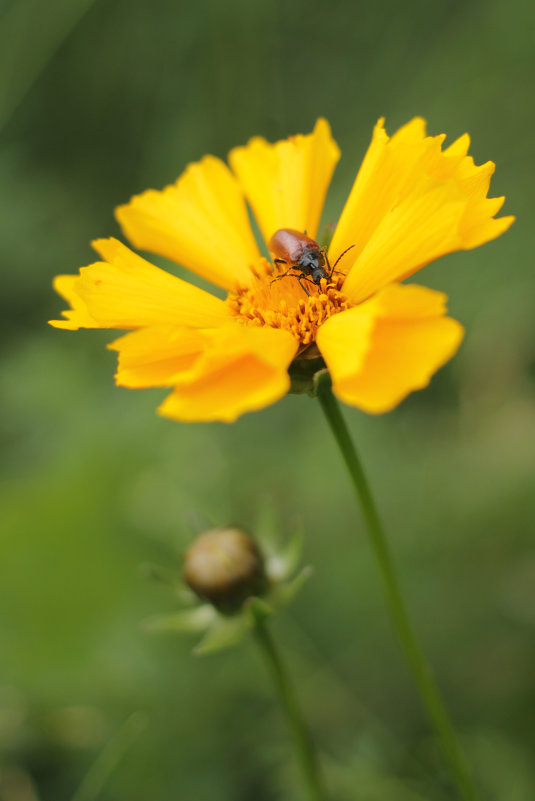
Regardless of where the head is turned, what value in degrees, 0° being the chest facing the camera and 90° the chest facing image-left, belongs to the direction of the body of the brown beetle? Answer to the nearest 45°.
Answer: approximately 315°
